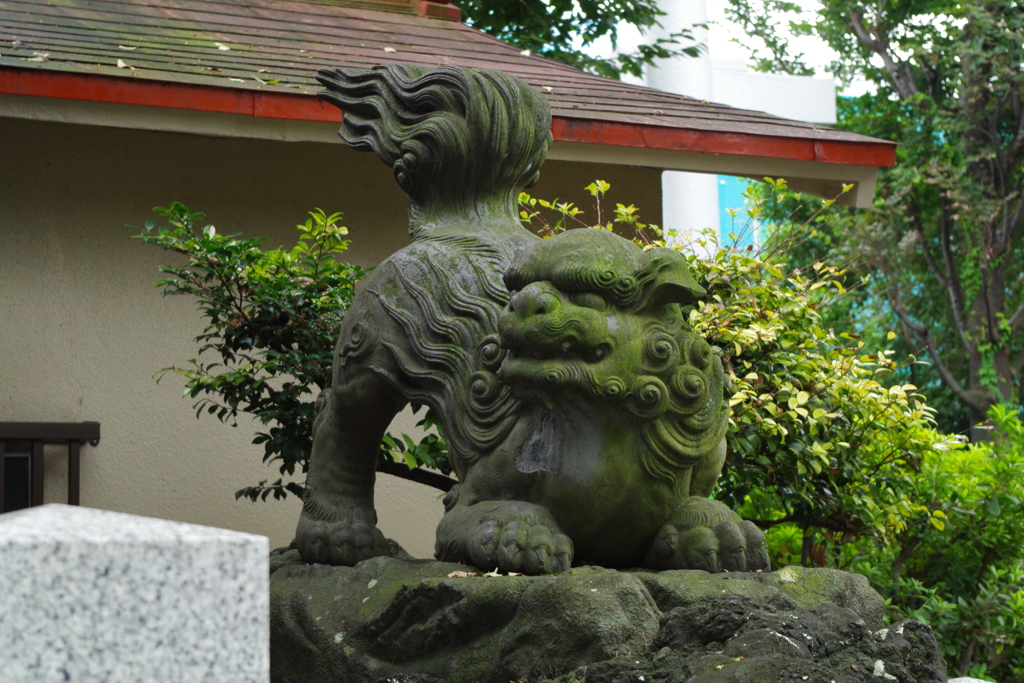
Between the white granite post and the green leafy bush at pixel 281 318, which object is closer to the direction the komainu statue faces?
the white granite post

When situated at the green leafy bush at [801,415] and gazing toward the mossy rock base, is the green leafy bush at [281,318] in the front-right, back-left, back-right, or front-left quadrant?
front-right

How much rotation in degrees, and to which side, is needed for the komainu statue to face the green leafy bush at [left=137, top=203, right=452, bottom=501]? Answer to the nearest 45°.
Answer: approximately 180°

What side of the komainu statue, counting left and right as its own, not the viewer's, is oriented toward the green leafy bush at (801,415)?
left

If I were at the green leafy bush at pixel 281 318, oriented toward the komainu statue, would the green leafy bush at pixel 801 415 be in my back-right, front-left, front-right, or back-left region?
front-left

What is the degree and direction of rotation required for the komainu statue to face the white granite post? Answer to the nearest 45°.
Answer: approximately 45° to its right

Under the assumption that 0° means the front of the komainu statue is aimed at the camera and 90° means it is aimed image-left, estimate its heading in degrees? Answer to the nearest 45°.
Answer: approximately 315°

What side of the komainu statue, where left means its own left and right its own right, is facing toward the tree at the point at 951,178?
left

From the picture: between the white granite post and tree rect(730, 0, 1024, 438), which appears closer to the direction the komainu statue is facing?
the white granite post

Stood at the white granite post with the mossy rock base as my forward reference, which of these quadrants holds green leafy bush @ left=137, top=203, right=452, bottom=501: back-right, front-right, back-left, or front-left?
front-left
